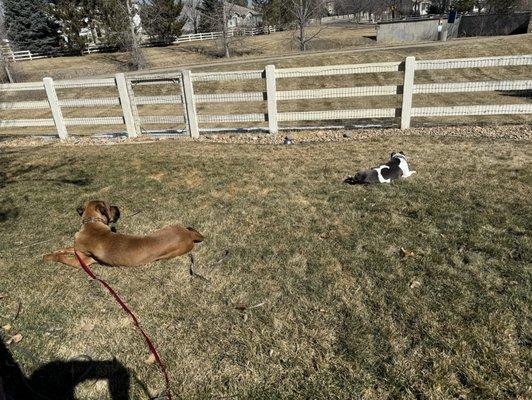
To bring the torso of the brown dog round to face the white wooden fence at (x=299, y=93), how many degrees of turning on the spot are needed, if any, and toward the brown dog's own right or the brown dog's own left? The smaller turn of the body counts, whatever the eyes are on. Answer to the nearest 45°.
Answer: approximately 135° to the brown dog's own right

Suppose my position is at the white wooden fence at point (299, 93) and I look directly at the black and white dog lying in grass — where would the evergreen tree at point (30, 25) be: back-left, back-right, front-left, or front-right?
back-right

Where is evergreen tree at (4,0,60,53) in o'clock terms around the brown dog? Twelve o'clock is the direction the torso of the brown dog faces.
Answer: The evergreen tree is roughly at 3 o'clock from the brown dog.

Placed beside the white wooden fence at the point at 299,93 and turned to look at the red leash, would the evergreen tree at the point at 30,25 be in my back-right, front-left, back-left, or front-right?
back-right

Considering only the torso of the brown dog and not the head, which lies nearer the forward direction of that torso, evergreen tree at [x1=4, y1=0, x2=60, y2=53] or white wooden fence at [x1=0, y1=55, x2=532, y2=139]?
the evergreen tree

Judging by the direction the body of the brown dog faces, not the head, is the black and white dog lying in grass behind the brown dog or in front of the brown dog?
behind

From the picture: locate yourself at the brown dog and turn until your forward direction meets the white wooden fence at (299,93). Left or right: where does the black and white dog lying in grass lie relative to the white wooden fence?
right

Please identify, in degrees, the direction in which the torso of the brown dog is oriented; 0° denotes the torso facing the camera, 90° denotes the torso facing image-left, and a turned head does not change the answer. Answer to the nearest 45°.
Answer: approximately 90°

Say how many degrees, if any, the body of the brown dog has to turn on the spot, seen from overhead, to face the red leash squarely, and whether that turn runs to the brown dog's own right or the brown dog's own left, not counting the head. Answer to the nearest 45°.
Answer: approximately 90° to the brown dog's own left
